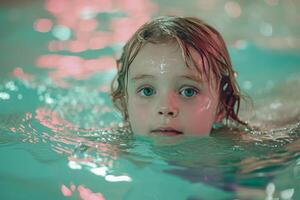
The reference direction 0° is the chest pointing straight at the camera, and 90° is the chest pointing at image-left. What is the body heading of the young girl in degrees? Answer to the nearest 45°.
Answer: approximately 0°

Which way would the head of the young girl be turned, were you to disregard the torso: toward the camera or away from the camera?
toward the camera
